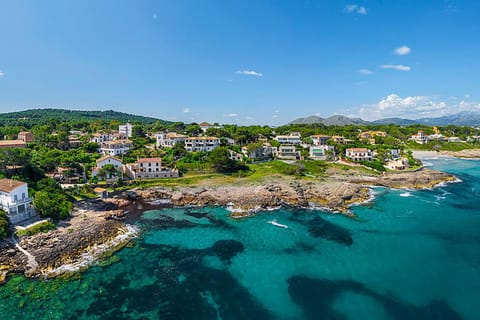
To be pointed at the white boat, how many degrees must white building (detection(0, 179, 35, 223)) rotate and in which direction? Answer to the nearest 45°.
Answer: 0° — it already faces it

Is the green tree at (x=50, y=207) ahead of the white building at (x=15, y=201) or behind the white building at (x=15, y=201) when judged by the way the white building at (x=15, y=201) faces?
ahead

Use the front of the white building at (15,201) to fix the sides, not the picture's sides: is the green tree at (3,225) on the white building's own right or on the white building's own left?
on the white building's own right

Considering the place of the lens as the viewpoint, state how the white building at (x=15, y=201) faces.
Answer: facing the viewer and to the right of the viewer

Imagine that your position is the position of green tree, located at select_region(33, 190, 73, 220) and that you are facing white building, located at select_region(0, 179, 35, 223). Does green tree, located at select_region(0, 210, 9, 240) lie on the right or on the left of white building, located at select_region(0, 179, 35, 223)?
left

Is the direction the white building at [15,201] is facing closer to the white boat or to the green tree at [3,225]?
the white boat
